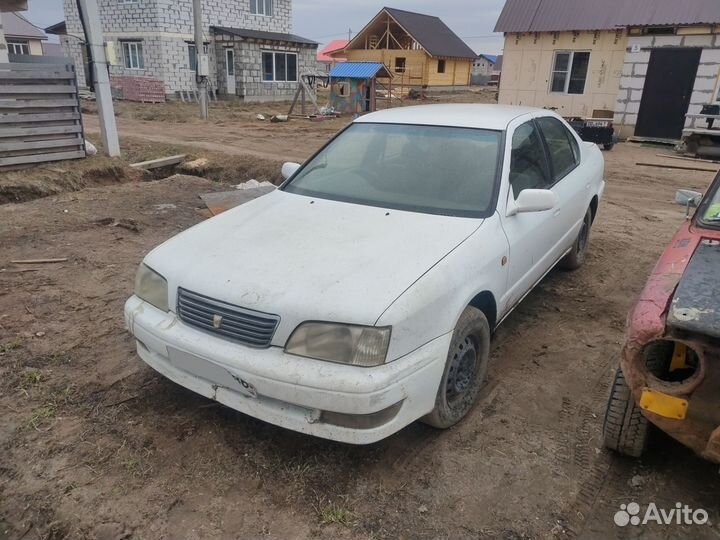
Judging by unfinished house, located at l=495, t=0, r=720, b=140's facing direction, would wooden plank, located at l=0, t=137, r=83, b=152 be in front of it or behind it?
in front

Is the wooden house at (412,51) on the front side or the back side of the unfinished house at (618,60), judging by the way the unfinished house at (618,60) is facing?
on the back side

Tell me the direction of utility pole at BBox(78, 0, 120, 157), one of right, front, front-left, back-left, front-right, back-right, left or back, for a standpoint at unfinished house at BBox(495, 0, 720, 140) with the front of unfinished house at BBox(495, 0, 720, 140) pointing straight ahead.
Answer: front-right

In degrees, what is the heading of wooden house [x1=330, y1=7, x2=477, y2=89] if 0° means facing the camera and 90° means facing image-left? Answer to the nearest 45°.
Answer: approximately 45°

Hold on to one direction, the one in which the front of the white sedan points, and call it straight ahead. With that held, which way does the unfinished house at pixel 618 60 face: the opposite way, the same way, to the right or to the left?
the same way

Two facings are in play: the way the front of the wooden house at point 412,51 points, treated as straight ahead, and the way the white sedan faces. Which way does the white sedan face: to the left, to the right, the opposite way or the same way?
the same way

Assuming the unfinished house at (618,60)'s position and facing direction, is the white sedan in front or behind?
in front

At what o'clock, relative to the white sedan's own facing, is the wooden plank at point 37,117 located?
The wooden plank is roughly at 3 o'clock from the white sedan.

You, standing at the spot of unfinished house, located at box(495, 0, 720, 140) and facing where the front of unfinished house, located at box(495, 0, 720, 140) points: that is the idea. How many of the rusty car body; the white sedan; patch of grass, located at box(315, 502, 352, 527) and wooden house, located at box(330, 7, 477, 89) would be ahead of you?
3

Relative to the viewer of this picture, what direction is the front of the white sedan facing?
facing the viewer and to the left of the viewer

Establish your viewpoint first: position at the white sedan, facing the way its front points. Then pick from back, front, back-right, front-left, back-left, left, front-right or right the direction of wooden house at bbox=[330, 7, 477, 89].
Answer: back-right

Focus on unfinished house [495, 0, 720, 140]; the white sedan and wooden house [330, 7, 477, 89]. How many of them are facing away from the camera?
0

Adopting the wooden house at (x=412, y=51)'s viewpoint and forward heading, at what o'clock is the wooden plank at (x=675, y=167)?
The wooden plank is roughly at 10 o'clock from the wooden house.

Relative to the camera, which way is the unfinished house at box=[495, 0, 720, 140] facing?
toward the camera

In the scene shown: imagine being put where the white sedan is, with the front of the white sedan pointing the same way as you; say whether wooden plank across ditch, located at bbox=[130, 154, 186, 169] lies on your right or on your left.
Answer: on your right
